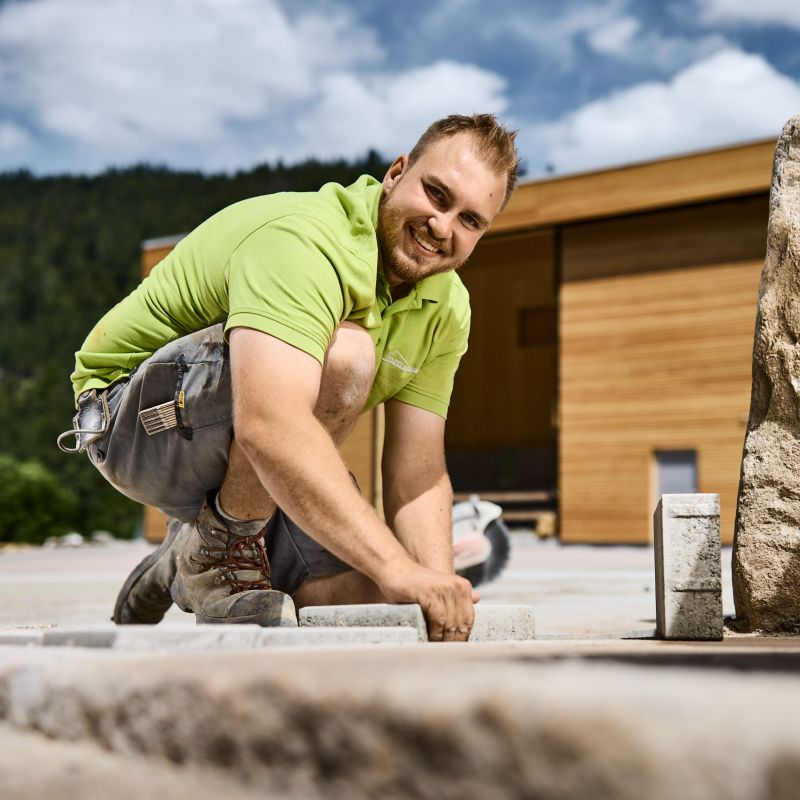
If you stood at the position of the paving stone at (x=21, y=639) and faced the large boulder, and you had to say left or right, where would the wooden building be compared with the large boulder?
left

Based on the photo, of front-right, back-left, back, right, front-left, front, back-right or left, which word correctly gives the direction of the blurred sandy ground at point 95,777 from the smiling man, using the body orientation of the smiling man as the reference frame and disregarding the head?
front-right

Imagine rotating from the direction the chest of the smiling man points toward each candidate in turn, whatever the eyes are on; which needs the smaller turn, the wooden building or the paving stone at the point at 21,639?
the paving stone

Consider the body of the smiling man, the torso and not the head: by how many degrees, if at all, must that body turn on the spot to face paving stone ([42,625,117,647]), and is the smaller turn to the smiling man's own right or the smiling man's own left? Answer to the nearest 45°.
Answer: approximately 45° to the smiling man's own right

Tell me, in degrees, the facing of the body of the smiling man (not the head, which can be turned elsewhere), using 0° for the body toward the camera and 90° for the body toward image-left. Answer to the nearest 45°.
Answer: approximately 315°

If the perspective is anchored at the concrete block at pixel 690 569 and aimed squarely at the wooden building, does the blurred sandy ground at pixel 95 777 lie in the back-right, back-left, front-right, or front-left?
back-left

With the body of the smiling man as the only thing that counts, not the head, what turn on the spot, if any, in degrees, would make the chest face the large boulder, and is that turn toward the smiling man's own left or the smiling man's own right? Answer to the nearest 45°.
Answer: approximately 45° to the smiling man's own left

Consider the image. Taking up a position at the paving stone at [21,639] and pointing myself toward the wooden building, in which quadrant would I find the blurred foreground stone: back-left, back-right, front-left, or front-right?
back-right

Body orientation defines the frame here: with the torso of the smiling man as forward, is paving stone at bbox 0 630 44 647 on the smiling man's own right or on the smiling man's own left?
on the smiling man's own right
